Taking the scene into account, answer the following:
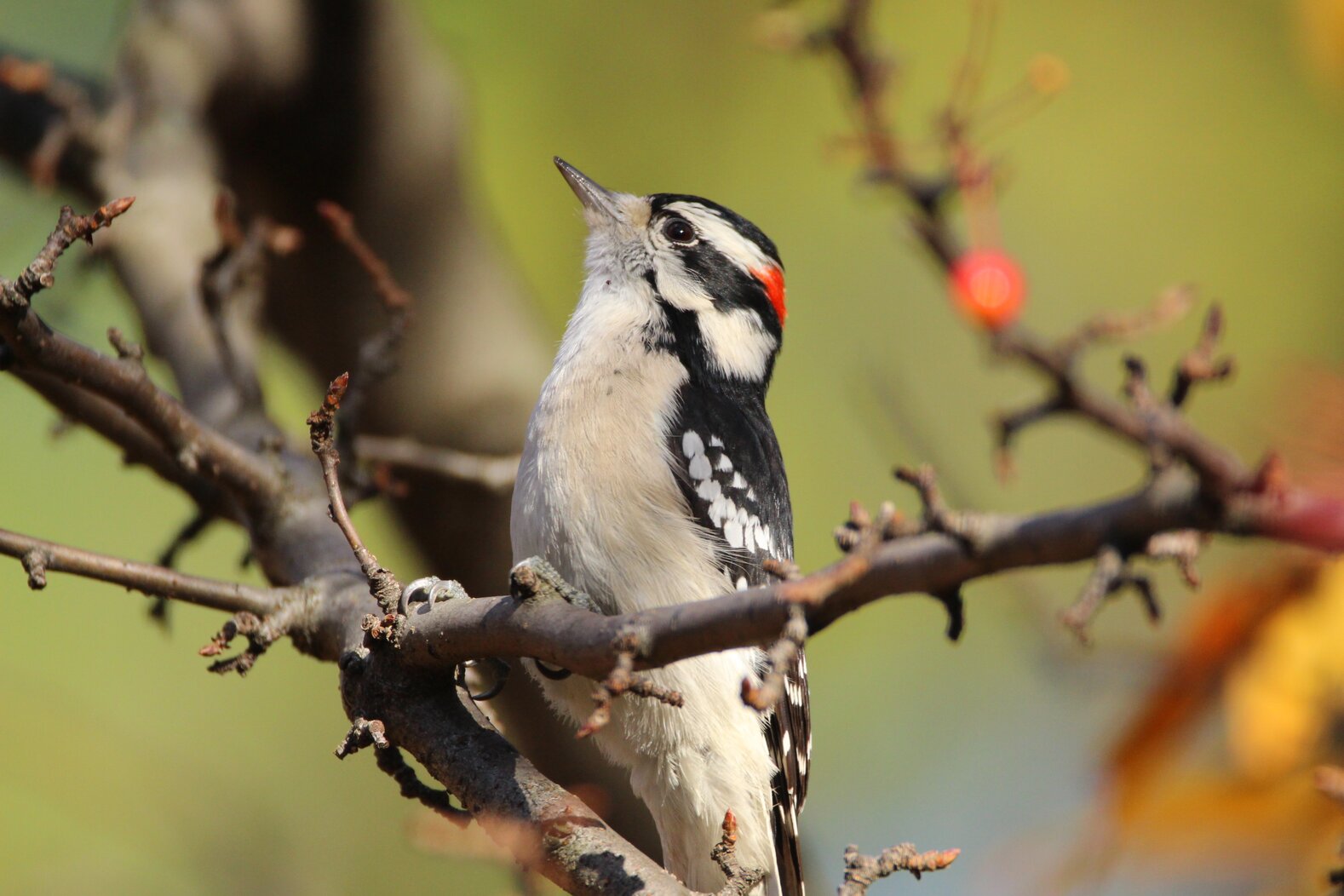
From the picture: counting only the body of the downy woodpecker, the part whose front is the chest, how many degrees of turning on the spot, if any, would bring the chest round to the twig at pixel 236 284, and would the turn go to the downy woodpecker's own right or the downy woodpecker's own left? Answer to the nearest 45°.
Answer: approximately 45° to the downy woodpecker's own right

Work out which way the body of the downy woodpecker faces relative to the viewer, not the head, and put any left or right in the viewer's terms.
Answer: facing the viewer and to the left of the viewer

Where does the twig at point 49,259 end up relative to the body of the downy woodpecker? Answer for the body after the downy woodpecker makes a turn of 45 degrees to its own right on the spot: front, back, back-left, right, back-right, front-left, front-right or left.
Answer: front-left

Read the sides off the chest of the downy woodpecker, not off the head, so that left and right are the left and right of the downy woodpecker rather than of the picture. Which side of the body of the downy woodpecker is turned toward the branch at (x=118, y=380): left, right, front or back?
front

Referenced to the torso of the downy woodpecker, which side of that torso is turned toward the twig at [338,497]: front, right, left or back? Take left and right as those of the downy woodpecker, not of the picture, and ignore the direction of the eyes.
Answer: front

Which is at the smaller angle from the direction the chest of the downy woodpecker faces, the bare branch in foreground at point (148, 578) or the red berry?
the bare branch in foreground

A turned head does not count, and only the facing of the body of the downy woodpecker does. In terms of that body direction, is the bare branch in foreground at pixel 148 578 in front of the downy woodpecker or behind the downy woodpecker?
in front

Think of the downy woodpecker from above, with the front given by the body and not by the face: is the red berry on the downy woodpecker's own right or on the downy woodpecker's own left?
on the downy woodpecker's own left
